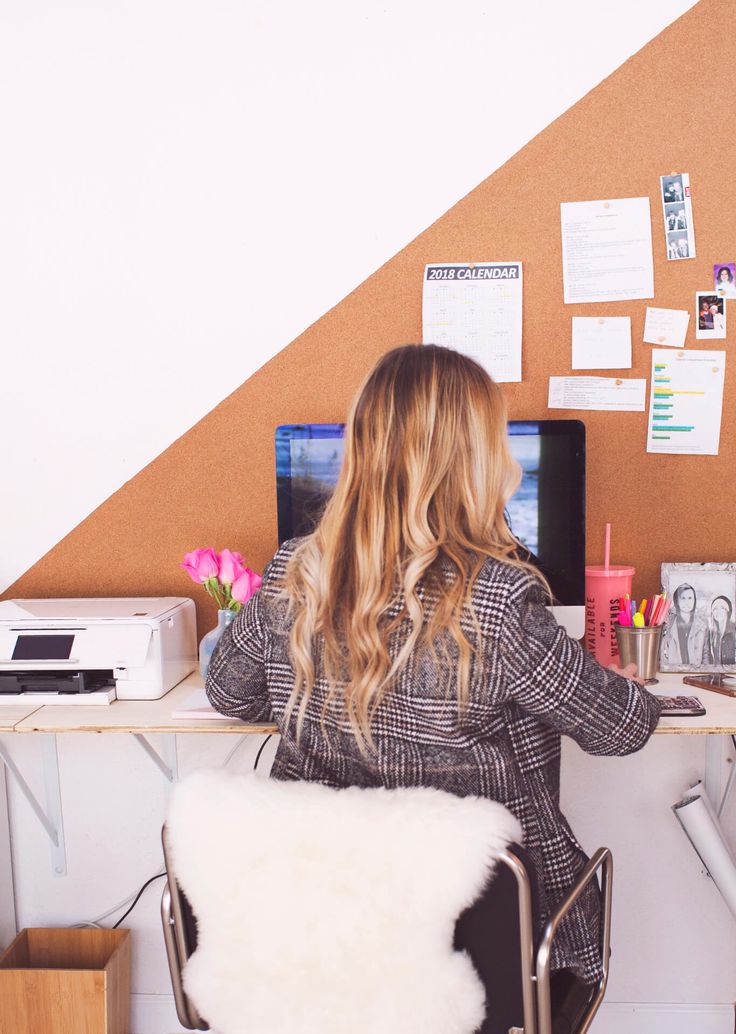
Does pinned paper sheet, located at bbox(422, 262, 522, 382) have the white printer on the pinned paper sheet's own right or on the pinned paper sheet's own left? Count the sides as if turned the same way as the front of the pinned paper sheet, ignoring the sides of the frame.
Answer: on the pinned paper sheet's own right

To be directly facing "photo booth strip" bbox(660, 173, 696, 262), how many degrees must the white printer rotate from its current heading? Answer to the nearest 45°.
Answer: approximately 90° to its left

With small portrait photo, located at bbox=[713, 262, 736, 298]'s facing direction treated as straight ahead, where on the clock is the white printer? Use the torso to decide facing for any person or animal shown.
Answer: The white printer is roughly at 2 o'clock from the small portrait photo.

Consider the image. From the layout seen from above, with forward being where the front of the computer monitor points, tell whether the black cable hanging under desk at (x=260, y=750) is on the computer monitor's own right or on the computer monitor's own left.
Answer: on the computer monitor's own right

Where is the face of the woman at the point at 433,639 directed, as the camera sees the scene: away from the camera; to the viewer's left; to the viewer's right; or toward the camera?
away from the camera

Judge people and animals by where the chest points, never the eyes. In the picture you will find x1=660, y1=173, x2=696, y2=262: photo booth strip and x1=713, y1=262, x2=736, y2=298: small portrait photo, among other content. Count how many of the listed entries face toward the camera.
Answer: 2
